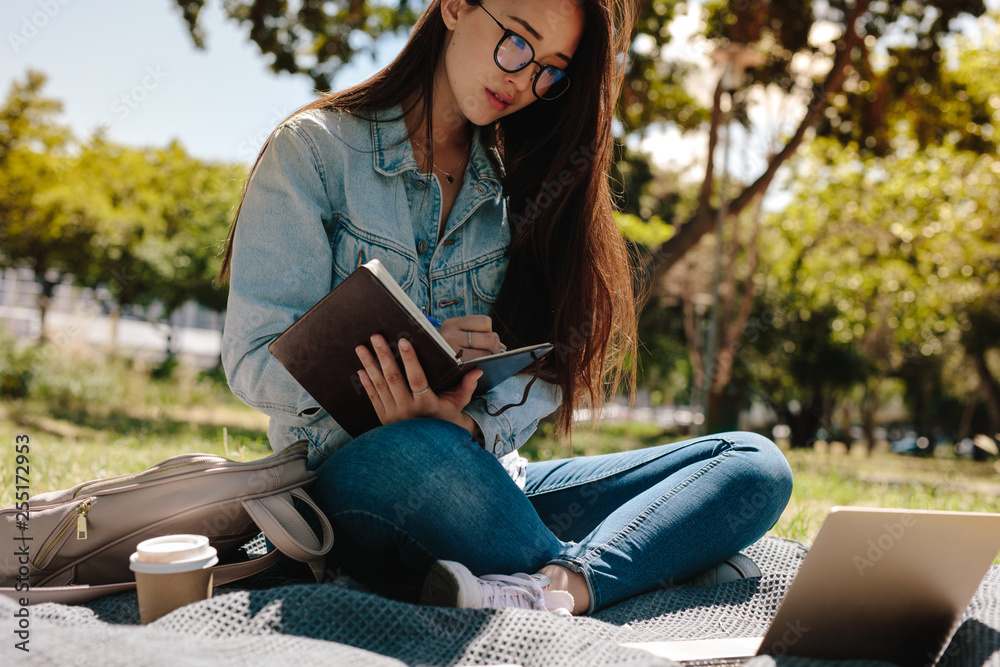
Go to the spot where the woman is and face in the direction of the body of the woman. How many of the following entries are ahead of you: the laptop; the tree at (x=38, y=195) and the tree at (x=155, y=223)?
1

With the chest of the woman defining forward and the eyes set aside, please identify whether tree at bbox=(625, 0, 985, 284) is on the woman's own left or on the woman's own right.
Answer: on the woman's own left

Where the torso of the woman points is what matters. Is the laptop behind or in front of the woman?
in front

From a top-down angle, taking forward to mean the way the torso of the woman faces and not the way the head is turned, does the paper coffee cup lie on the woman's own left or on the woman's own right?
on the woman's own right

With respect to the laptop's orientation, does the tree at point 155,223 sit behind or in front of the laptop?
in front

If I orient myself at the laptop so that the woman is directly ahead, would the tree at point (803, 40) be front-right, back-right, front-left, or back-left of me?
front-right

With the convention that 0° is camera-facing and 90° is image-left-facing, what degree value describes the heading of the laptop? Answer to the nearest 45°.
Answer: approximately 135°

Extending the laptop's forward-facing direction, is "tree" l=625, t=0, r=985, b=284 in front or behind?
in front

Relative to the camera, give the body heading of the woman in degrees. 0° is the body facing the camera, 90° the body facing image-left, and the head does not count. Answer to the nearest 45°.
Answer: approximately 315°

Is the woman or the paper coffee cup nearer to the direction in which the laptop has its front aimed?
the woman

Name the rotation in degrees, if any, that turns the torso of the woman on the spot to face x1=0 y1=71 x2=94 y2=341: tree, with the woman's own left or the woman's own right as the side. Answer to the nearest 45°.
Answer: approximately 180°

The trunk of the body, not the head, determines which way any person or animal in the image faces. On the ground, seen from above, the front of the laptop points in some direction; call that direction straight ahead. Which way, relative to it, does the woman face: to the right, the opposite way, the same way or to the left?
the opposite way
